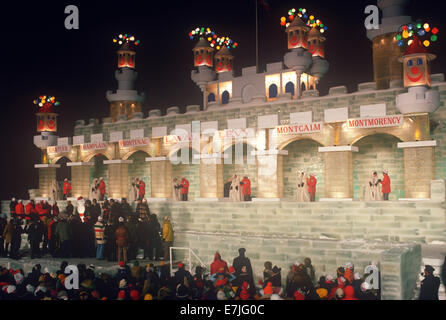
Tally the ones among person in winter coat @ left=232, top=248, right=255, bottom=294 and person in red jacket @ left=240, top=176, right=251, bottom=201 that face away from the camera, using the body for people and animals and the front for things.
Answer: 1

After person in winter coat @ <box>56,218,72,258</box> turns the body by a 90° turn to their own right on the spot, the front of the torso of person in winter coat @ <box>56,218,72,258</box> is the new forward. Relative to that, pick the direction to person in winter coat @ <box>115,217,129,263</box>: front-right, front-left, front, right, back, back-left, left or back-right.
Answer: front-right

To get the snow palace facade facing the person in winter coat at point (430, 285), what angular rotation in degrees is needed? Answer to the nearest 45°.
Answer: approximately 45° to its left

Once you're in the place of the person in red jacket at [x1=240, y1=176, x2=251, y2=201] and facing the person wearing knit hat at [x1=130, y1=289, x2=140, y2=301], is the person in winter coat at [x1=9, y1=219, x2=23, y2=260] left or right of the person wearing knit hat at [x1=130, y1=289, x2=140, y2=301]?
right

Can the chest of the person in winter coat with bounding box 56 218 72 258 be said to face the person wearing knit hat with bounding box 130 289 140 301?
no

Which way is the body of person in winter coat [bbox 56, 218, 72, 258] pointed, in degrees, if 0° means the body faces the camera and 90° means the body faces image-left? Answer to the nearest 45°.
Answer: approximately 180°

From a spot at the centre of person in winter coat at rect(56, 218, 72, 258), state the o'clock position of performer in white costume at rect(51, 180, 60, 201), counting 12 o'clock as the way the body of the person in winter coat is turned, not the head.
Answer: The performer in white costume is roughly at 12 o'clock from the person in winter coat.

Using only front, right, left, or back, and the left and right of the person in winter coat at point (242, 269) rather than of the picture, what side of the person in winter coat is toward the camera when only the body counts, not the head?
back

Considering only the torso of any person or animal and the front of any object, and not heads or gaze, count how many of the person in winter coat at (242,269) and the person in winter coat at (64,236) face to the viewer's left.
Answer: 0

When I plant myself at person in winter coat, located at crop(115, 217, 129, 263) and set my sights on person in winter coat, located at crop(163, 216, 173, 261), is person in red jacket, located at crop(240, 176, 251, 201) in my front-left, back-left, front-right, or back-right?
front-left
